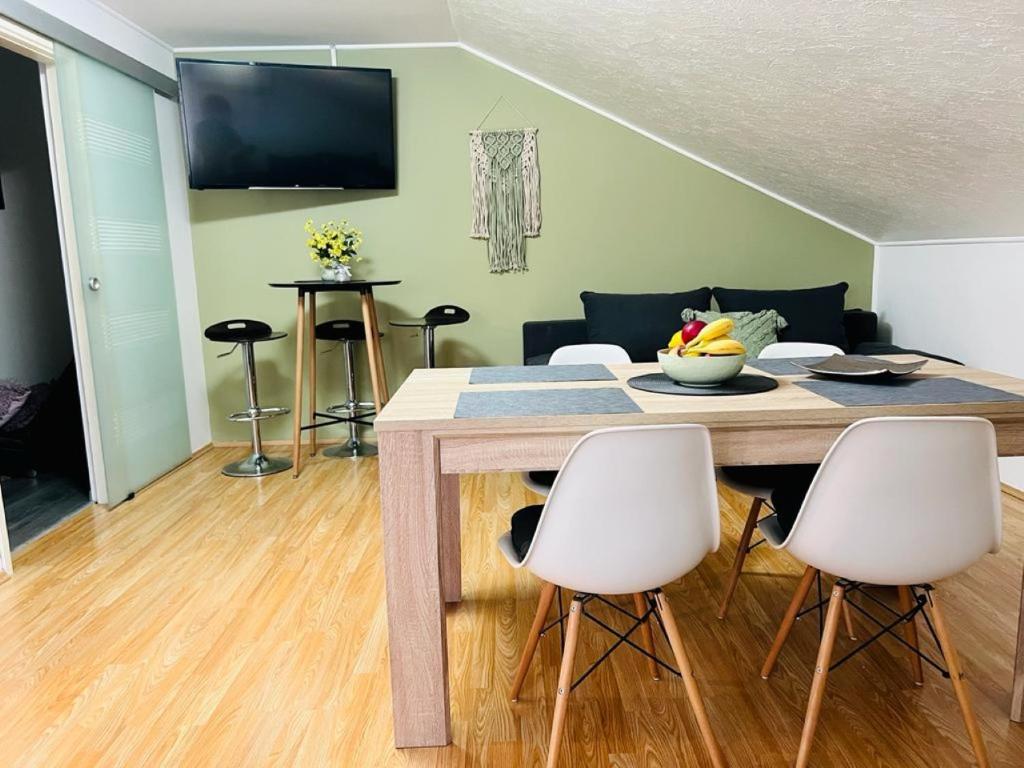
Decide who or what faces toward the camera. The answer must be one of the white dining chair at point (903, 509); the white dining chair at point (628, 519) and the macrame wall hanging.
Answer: the macrame wall hanging

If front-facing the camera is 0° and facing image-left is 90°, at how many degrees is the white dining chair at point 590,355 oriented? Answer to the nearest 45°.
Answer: approximately 0°

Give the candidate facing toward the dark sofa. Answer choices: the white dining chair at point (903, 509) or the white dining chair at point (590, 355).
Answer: the white dining chair at point (903, 509)

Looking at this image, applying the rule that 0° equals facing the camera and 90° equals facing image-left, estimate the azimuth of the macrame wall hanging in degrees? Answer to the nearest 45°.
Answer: approximately 0°

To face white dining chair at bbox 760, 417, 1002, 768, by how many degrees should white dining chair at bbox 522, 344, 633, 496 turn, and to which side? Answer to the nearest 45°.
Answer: approximately 45° to its left

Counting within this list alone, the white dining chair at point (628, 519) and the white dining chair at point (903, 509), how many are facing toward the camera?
0

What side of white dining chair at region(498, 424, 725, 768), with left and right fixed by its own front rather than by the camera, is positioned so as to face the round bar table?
front

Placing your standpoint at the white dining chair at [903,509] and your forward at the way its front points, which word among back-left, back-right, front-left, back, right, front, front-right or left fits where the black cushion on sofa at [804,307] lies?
front-right

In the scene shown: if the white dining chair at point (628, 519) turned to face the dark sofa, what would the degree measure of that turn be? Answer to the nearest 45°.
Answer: approximately 45° to its right

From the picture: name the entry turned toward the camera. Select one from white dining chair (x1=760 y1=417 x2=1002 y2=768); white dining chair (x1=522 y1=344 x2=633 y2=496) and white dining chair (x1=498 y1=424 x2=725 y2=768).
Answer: white dining chair (x1=522 y1=344 x2=633 y2=496)

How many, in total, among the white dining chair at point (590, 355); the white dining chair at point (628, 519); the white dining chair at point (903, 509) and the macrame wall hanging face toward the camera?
2

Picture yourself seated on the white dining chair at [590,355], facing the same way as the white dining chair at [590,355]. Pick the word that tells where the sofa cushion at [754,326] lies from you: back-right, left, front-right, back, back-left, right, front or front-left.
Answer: back-left

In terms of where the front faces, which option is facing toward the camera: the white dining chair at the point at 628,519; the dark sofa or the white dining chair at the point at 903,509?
the dark sofa

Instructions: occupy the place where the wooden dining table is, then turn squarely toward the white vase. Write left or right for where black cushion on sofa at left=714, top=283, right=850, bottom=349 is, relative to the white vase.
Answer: right

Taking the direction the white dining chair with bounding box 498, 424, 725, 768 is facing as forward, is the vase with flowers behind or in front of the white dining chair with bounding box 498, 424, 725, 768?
in front

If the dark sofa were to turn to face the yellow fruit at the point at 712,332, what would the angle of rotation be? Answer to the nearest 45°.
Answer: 0° — it already faces it
